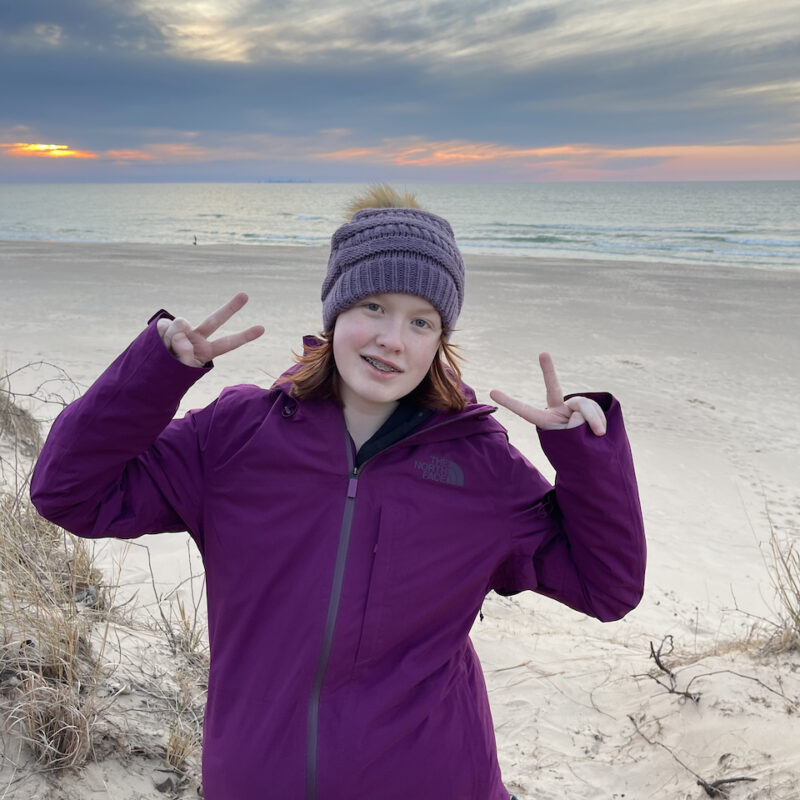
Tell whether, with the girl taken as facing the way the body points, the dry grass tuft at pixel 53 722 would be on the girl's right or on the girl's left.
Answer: on the girl's right

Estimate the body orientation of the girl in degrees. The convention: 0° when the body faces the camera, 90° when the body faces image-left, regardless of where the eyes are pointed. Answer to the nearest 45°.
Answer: approximately 0°

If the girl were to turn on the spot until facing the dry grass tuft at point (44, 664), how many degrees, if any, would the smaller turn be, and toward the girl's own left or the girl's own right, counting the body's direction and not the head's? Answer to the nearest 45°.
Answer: approximately 135° to the girl's own right
